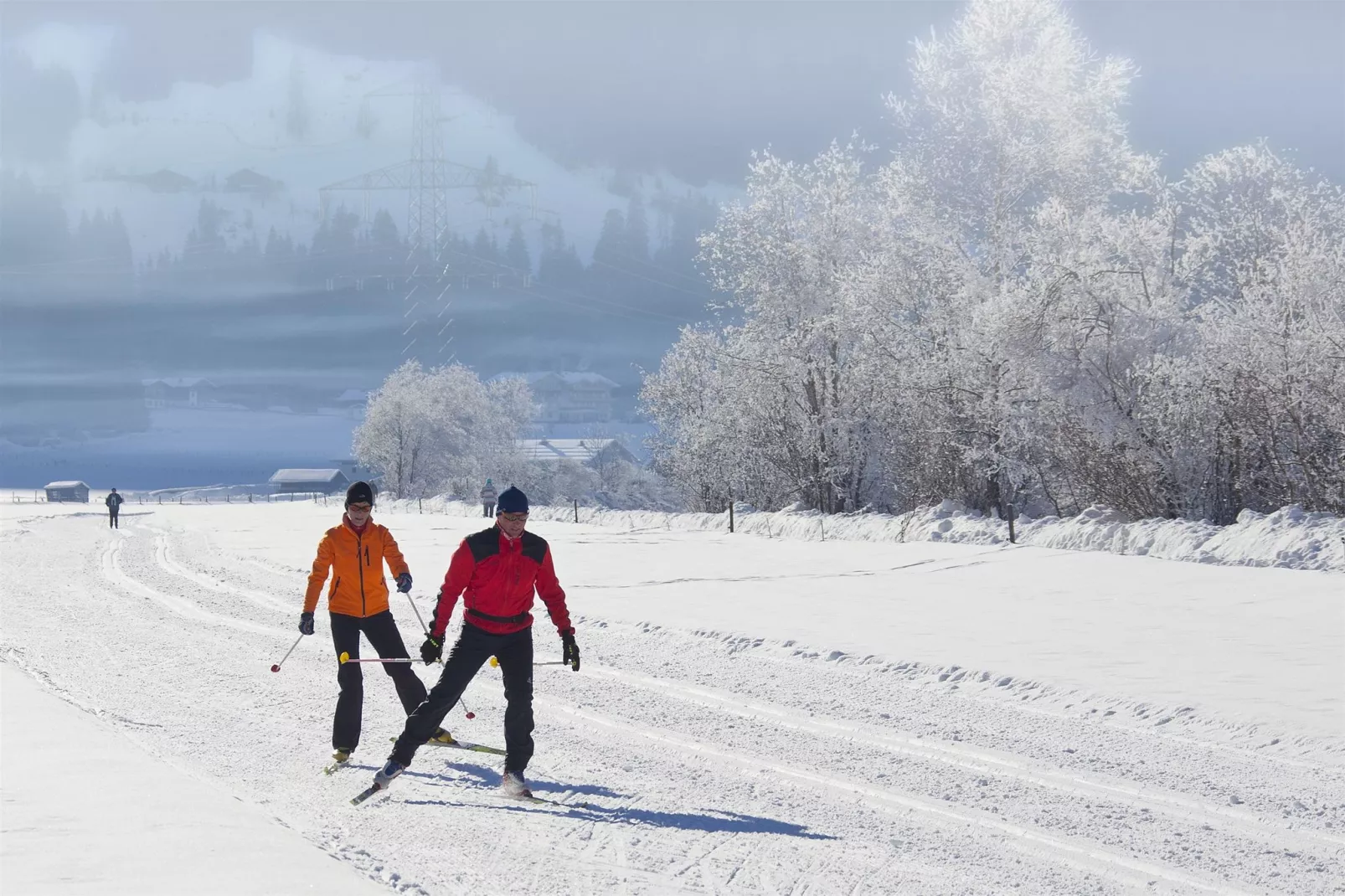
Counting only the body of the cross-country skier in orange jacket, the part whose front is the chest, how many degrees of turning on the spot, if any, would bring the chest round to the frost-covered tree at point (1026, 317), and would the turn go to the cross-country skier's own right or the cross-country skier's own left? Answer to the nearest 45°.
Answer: approximately 135° to the cross-country skier's own left

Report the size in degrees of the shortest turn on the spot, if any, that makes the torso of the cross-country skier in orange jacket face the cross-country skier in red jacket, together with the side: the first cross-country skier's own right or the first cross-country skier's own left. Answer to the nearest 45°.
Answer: approximately 45° to the first cross-country skier's own left

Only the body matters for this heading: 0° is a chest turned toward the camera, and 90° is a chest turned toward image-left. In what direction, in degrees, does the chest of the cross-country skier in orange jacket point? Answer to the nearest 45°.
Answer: approximately 0°

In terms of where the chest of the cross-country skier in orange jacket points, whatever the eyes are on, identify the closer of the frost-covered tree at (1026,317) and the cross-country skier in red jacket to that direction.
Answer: the cross-country skier in red jacket
